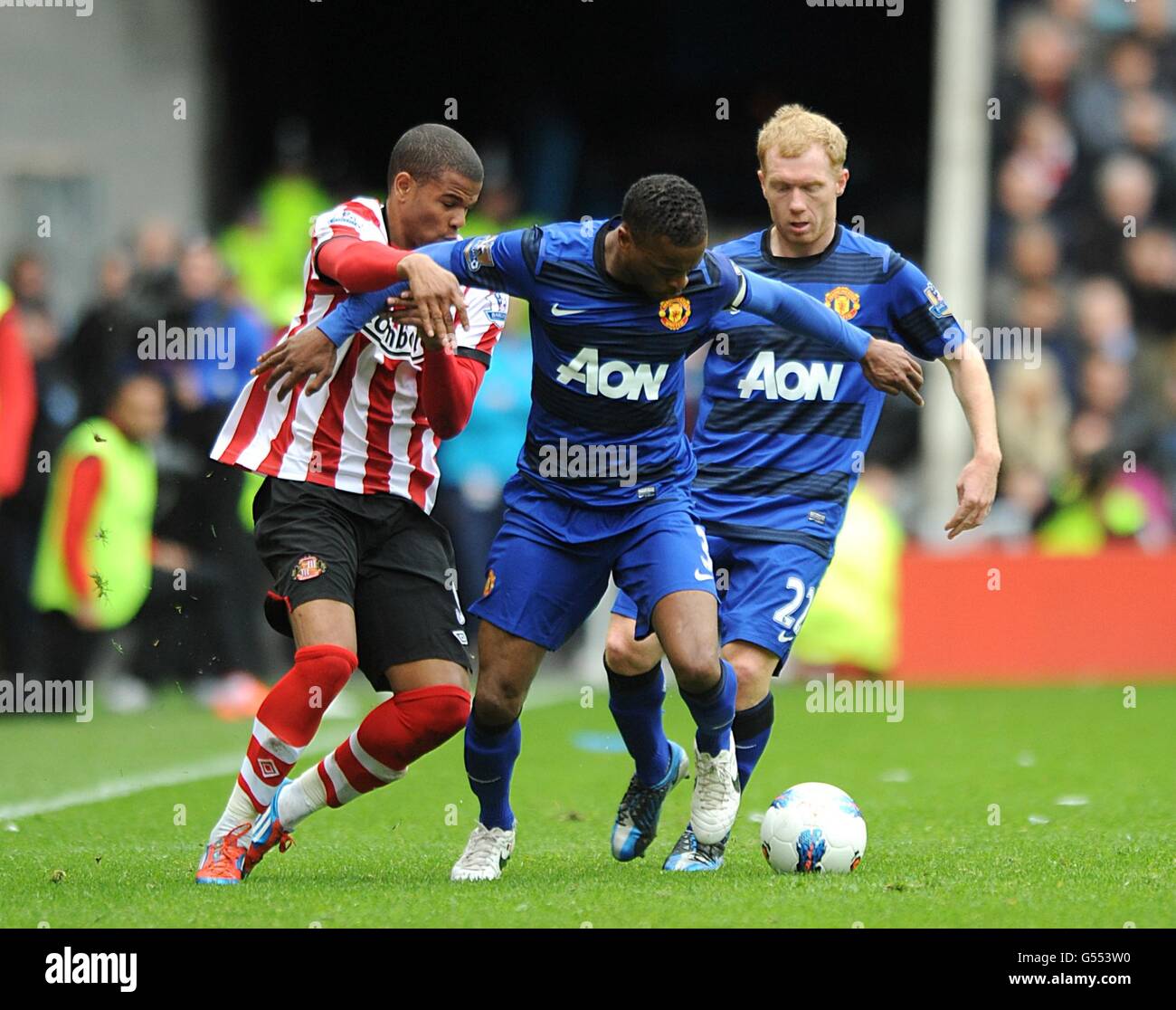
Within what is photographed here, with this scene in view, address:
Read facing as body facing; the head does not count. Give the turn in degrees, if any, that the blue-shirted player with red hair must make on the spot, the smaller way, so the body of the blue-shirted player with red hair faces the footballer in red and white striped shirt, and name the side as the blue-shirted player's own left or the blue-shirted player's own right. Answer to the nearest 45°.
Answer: approximately 45° to the blue-shirted player's own right

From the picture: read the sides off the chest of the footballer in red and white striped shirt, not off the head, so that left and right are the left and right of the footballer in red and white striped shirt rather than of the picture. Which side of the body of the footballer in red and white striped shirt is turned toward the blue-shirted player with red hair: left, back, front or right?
left

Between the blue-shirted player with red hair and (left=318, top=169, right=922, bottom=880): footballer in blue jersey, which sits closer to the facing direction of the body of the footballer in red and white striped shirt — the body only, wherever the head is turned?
the footballer in blue jersey

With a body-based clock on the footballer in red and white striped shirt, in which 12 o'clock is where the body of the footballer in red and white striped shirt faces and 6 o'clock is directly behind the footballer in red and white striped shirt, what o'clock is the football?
The football is roughly at 11 o'clock from the footballer in red and white striped shirt.

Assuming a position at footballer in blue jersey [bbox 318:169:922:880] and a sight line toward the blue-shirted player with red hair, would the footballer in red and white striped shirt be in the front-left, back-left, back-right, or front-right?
back-left

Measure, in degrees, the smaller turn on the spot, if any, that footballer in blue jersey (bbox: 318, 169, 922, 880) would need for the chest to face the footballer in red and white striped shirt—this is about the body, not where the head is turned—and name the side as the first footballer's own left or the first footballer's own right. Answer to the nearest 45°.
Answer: approximately 90° to the first footballer's own right

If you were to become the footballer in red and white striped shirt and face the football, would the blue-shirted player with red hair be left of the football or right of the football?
left

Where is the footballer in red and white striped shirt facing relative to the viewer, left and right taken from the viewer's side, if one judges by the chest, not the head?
facing the viewer and to the right of the viewer

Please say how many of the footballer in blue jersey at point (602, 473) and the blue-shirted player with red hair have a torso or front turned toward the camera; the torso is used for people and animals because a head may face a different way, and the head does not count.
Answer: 2
